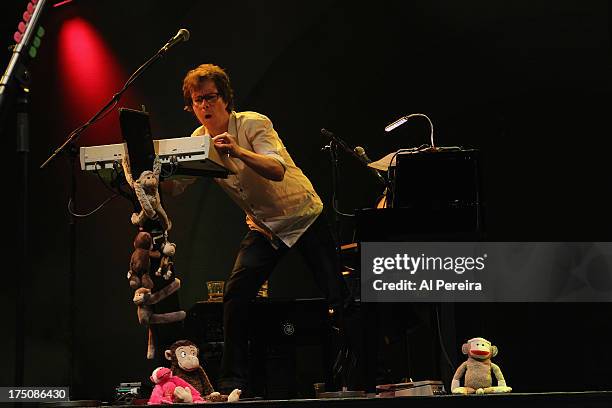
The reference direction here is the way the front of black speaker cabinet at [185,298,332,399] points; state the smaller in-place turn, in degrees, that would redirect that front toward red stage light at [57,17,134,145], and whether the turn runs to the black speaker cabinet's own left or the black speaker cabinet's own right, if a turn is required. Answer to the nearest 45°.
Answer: approximately 135° to the black speaker cabinet's own right

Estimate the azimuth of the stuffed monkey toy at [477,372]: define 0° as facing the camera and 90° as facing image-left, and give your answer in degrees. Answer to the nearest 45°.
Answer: approximately 0°

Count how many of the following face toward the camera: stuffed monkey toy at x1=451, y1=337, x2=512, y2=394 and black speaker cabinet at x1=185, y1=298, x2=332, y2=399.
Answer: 2

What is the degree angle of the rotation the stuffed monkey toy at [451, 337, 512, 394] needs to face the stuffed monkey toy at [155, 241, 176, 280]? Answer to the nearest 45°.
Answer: approximately 90° to its right
